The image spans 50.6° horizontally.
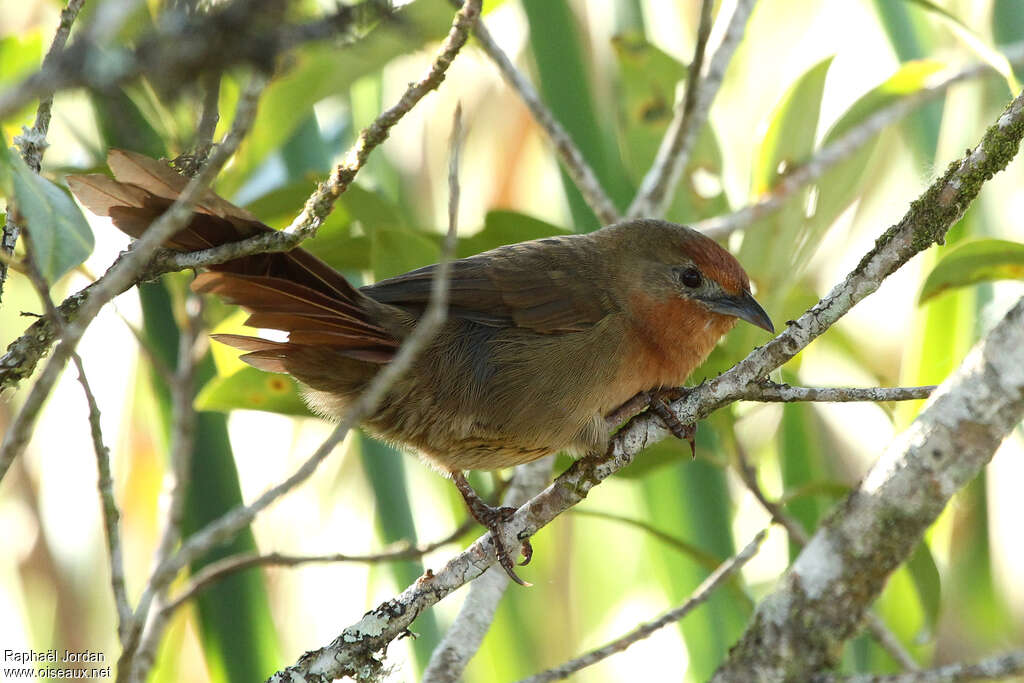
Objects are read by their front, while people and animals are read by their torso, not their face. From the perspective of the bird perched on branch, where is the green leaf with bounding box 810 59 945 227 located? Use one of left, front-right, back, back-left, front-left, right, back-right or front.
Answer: front

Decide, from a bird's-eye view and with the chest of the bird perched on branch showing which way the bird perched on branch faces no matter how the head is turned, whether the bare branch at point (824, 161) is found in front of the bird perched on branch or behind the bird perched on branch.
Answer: in front

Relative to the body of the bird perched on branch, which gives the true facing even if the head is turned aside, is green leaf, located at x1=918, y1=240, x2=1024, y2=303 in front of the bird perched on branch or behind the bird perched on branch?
in front

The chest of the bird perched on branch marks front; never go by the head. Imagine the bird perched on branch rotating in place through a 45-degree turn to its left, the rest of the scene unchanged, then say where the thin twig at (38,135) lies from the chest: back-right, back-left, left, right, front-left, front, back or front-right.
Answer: back

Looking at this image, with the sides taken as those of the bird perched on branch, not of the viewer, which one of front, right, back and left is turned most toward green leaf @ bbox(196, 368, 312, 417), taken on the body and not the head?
back

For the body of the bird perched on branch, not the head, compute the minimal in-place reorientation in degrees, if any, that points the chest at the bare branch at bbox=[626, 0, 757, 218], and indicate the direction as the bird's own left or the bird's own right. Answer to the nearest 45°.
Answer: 0° — it already faces it

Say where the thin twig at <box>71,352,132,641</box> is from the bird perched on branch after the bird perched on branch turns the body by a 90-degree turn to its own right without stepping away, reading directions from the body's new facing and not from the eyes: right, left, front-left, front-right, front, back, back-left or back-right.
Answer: front-right

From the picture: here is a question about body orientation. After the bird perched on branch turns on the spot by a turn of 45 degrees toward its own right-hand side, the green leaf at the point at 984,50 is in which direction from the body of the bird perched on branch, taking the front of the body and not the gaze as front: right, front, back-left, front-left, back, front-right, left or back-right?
front-left

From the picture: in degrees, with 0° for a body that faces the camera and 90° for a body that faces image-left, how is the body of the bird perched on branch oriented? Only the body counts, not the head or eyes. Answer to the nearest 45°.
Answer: approximately 270°
